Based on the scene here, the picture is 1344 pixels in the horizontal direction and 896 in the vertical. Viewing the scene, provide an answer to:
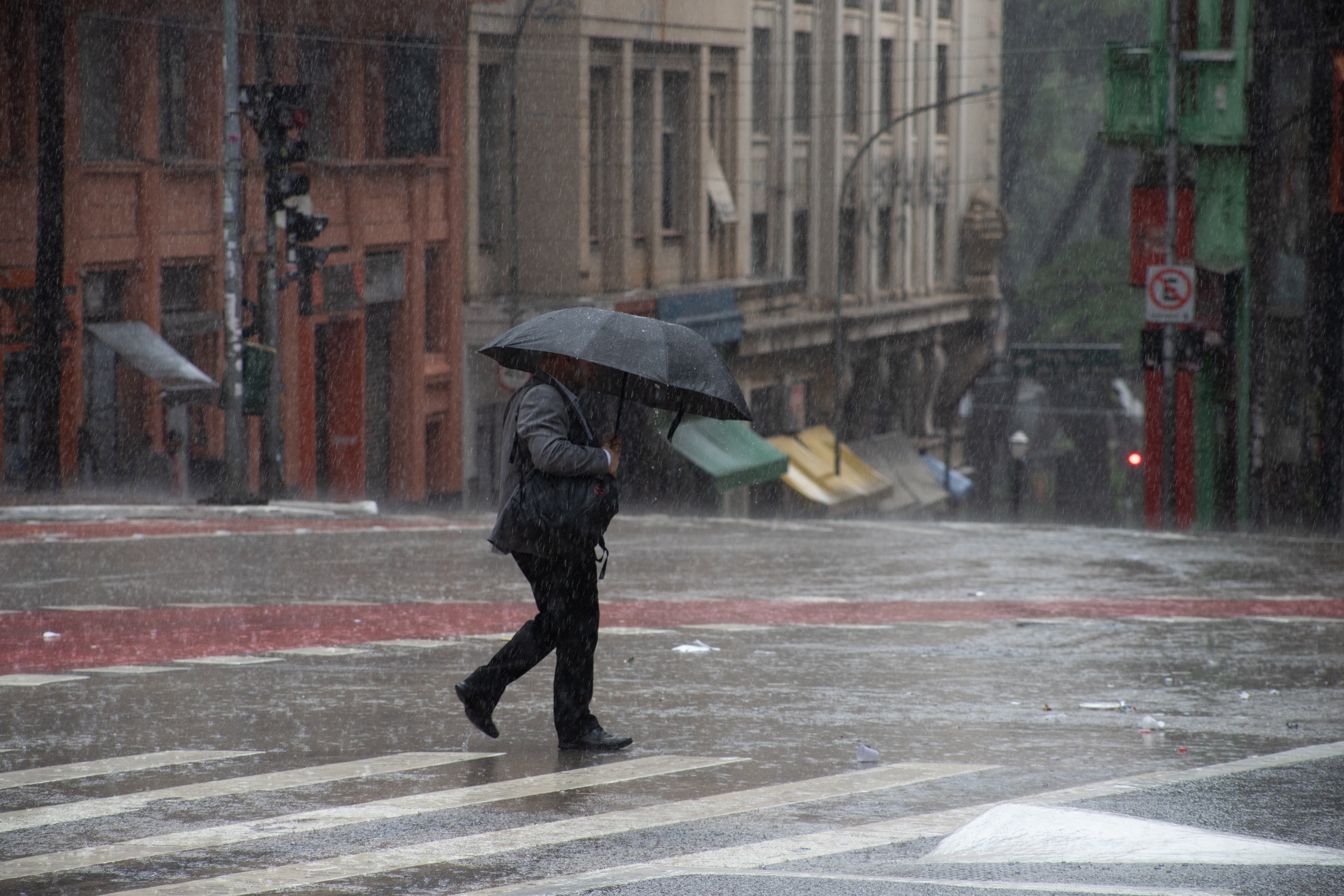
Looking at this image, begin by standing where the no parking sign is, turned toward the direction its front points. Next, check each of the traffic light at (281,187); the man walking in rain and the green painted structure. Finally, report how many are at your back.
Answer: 1

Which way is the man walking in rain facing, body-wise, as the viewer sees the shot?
to the viewer's right

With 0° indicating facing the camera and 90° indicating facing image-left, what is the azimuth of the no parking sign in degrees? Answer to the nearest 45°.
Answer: approximately 0°

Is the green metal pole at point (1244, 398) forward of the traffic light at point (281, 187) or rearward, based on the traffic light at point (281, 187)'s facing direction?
forward

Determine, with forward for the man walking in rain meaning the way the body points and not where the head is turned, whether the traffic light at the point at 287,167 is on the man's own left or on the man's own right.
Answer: on the man's own left
